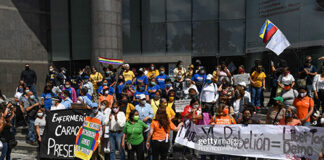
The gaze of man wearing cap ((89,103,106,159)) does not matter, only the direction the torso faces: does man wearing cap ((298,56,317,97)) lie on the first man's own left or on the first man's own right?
on the first man's own left

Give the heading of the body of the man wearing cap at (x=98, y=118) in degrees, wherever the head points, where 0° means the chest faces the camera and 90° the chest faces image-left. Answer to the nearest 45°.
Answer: approximately 45°

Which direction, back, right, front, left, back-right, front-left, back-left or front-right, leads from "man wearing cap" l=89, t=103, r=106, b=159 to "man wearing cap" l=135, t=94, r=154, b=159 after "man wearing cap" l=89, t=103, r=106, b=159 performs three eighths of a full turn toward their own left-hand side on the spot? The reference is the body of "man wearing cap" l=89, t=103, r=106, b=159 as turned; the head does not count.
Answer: front

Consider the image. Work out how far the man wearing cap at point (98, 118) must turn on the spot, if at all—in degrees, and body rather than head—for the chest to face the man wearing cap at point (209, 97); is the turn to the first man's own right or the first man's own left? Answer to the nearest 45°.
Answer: approximately 135° to the first man's own left
